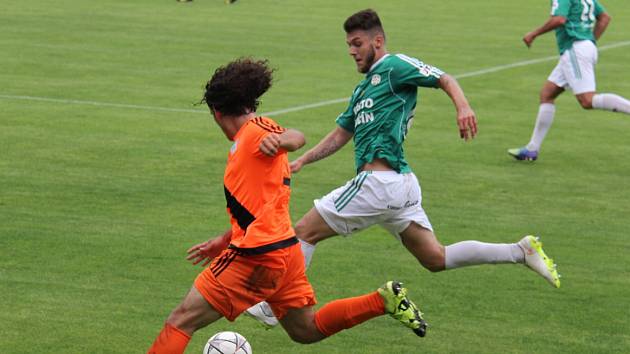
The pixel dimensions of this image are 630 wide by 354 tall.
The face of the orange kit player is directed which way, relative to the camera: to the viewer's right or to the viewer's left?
to the viewer's left

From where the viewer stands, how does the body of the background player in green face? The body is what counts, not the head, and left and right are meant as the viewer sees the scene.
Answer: facing away from the viewer and to the left of the viewer

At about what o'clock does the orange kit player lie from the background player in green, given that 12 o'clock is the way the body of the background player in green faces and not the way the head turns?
The orange kit player is roughly at 8 o'clock from the background player in green.

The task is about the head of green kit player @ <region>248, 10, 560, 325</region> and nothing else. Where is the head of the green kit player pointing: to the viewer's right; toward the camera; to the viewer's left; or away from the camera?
to the viewer's left

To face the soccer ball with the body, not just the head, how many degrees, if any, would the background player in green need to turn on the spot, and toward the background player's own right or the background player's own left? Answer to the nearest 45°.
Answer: approximately 135° to the background player's own left

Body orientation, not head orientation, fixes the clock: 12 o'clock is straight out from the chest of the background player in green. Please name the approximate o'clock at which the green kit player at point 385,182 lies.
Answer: The green kit player is roughly at 8 o'clock from the background player in green.
